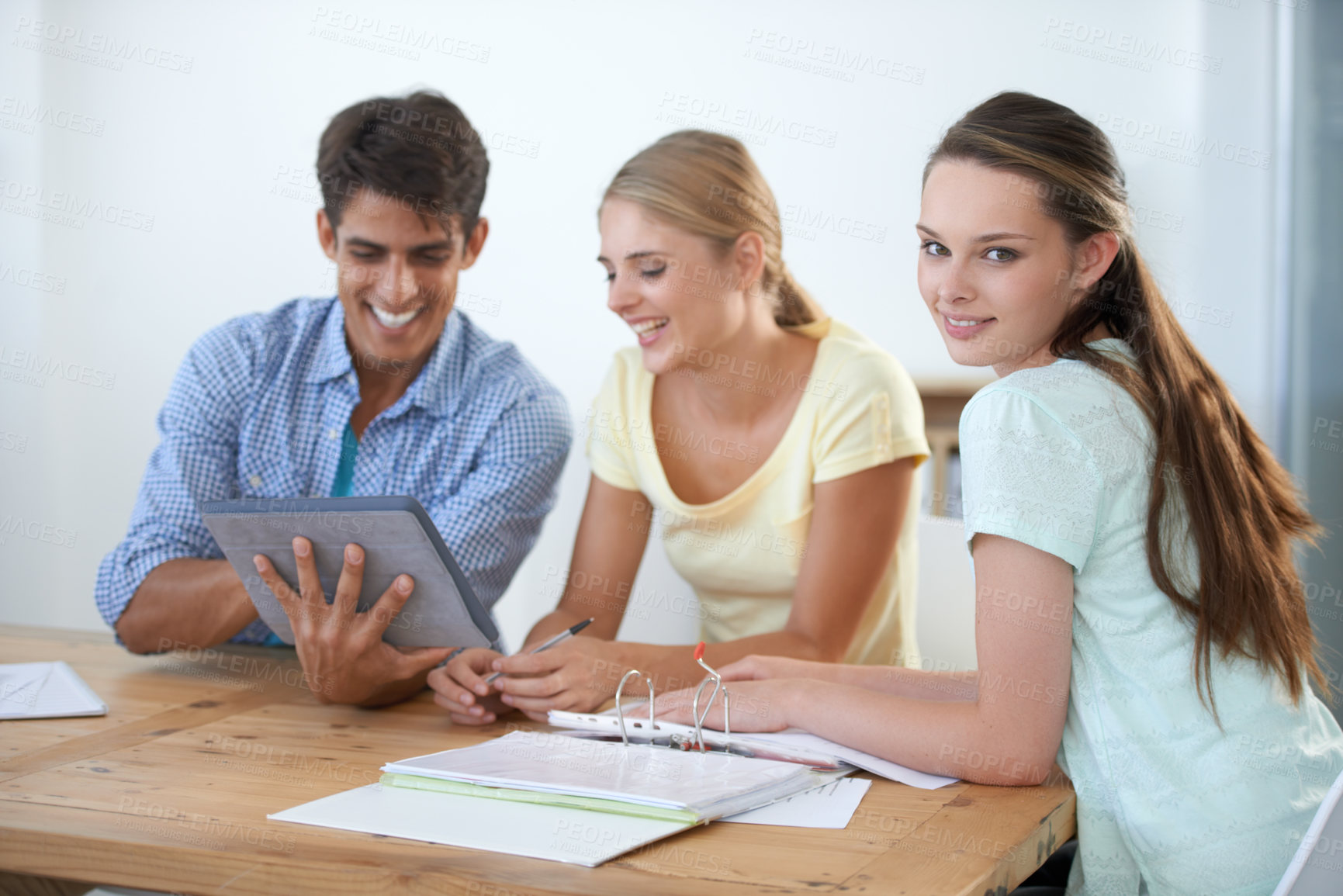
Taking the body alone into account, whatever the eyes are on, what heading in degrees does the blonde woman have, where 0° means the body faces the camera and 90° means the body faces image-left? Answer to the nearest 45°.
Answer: approximately 45°

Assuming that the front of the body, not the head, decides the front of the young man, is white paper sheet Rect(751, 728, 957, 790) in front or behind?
in front

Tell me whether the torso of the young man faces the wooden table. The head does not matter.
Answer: yes

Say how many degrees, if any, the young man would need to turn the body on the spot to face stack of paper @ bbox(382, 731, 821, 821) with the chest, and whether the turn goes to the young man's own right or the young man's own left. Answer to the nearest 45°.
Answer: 0° — they already face it

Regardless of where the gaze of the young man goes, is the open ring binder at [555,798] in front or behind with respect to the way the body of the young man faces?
in front
